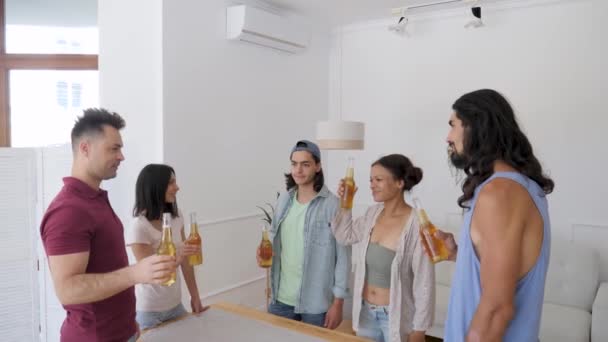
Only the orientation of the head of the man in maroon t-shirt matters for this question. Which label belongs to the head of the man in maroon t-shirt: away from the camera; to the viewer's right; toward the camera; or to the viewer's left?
to the viewer's right

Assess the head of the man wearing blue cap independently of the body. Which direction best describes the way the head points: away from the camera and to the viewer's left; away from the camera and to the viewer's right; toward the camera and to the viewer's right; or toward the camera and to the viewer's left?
toward the camera and to the viewer's left

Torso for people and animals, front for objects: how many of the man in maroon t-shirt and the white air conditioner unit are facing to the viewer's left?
0

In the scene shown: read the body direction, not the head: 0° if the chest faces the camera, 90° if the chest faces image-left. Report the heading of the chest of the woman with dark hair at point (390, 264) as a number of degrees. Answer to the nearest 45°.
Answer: approximately 45°

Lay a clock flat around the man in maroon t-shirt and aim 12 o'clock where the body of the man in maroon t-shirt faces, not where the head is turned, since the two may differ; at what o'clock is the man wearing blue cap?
The man wearing blue cap is roughly at 11 o'clock from the man in maroon t-shirt.

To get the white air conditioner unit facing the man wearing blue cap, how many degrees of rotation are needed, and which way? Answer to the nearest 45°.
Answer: approximately 45° to its right

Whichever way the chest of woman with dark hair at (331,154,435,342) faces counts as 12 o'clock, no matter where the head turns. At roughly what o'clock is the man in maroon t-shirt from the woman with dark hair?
The man in maroon t-shirt is roughly at 12 o'clock from the woman with dark hair.

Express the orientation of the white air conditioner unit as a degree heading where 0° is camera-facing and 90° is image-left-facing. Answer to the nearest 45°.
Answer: approximately 315°

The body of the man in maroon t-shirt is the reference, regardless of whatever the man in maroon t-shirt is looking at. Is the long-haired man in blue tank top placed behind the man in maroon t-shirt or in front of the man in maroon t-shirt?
in front

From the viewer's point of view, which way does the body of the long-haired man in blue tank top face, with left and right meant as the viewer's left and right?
facing to the left of the viewer

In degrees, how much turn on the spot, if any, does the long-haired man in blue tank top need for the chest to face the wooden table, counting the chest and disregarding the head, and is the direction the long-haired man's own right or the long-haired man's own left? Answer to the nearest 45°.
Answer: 0° — they already face it
